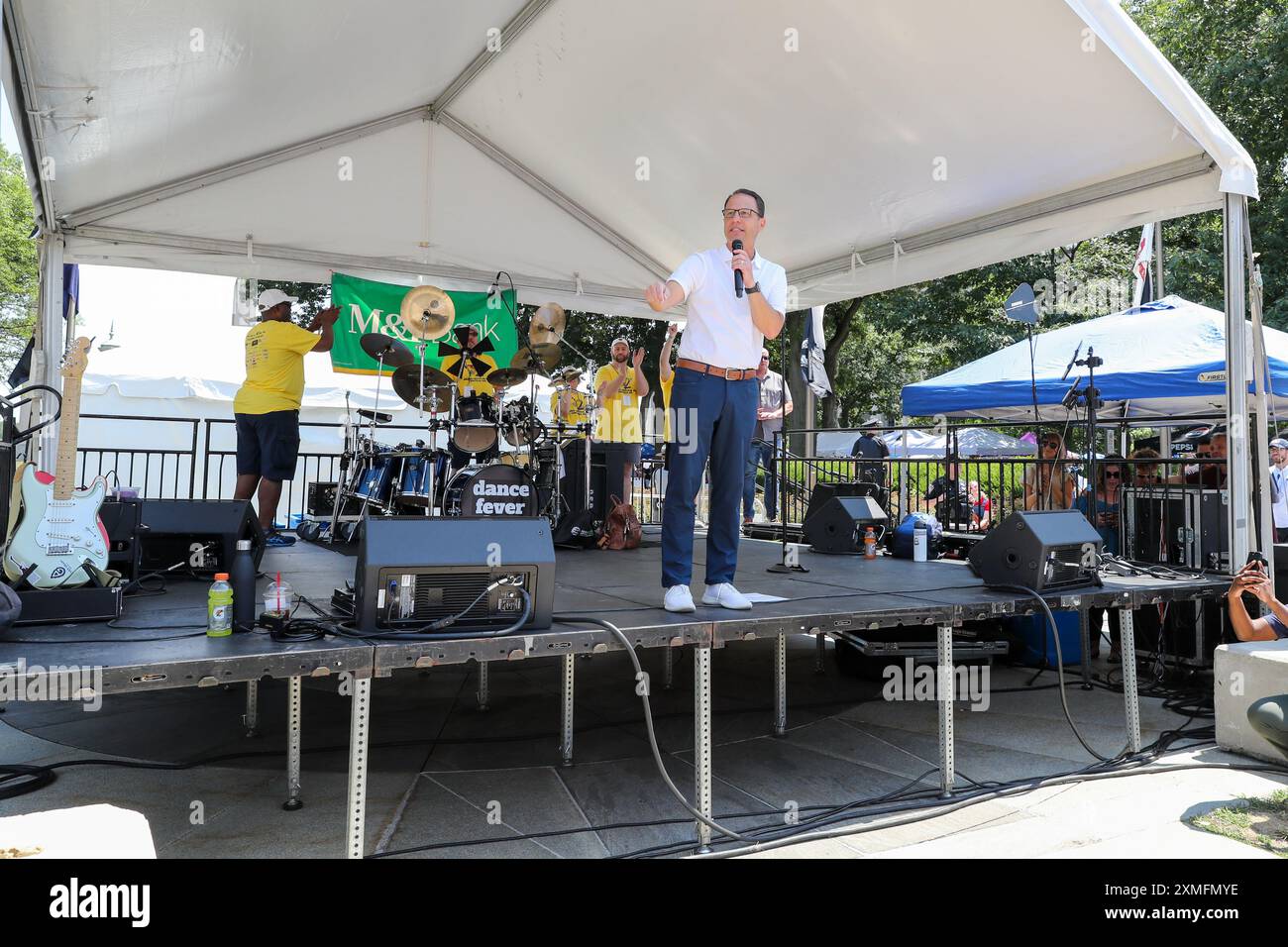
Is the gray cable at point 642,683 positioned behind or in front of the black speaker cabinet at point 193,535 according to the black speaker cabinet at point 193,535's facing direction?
behind

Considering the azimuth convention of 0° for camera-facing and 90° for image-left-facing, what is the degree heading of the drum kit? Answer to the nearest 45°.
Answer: approximately 0°

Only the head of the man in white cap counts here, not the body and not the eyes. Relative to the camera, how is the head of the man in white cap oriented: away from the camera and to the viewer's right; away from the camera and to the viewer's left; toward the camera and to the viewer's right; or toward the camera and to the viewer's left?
away from the camera and to the viewer's right

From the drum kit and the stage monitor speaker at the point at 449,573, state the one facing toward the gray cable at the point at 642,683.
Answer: the drum kit

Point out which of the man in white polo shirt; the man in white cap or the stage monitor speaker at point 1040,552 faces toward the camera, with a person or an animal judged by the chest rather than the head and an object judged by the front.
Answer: the man in white polo shirt

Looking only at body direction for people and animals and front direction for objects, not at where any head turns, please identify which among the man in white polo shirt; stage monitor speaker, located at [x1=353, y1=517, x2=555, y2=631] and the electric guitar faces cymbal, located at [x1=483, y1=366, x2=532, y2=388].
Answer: the stage monitor speaker

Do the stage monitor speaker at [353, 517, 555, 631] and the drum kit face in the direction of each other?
yes

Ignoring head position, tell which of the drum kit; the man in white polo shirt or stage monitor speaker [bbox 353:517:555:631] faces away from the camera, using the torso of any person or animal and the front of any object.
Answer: the stage monitor speaker

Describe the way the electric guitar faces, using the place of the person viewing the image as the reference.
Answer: facing the viewer

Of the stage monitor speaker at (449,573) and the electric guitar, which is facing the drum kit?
the stage monitor speaker

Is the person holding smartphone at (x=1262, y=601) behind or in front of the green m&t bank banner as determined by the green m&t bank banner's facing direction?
in front

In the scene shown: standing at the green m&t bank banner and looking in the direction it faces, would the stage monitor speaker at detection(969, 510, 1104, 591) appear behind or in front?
in front

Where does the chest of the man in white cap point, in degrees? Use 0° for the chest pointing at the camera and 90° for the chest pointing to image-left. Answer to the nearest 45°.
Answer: approximately 225°

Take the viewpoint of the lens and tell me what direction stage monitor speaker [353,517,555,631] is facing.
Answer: facing away from the viewer

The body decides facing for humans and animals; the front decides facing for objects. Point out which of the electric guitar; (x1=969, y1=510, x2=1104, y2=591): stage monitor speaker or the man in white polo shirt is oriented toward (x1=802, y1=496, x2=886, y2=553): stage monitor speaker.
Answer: (x1=969, y1=510, x2=1104, y2=591): stage monitor speaker

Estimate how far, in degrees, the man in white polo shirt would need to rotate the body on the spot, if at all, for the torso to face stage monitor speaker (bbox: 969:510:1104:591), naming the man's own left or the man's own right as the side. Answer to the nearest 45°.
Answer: approximately 135° to the man's own left

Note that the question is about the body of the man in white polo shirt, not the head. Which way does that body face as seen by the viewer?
toward the camera

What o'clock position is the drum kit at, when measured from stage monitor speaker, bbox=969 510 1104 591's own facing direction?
The drum kit is roughly at 11 o'clock from the stage monitor speaker.
